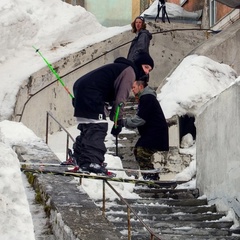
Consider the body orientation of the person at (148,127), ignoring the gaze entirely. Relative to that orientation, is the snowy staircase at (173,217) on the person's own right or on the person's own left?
on the person's own left

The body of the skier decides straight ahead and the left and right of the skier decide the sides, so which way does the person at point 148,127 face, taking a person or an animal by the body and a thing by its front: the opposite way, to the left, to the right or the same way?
the opposite way

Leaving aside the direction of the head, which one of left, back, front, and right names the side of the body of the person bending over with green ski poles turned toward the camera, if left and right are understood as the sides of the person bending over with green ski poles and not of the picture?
right

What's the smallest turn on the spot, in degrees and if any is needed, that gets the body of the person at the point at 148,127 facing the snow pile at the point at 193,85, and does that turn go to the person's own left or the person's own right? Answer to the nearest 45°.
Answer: approximately 90° to the person's own right

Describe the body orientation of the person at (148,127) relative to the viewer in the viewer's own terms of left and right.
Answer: facing to the left of the viewer

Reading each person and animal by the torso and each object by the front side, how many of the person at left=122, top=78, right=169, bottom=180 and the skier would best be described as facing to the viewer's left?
1
